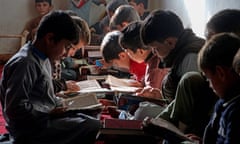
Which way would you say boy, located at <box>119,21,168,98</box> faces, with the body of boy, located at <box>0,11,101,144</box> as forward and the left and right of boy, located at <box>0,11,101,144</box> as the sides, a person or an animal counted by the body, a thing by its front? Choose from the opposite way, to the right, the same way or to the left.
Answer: the opposite way

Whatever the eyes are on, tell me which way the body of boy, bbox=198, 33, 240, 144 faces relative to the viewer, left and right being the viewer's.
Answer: facing to the left of the viewer

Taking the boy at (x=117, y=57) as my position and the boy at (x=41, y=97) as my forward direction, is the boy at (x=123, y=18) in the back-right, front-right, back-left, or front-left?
back-right

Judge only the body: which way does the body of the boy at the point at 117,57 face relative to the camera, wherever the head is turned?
to the viewer's left

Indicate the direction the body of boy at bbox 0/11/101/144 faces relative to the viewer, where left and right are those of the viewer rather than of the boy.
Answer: facing to the right of the viewer

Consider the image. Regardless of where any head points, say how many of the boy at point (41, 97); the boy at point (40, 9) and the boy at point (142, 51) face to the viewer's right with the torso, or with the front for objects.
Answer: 1

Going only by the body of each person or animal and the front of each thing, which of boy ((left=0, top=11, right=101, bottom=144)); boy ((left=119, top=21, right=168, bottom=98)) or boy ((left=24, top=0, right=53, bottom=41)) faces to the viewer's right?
boy ((left=0, top=11, right=101, bottom=144))

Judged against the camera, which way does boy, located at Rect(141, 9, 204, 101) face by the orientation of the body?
to the viewer's left

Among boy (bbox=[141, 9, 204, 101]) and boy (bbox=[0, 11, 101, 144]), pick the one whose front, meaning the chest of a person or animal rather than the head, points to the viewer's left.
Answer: boy (bbox=[141, 9, 204, 101])
